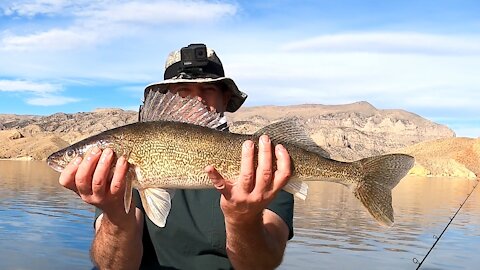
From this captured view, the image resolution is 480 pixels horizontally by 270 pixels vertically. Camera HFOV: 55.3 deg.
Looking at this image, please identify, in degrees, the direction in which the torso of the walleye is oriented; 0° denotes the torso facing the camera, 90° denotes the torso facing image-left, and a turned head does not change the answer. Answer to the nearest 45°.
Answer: approximately 90°
